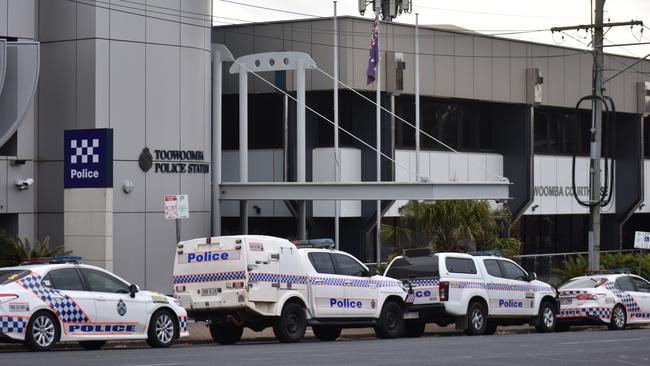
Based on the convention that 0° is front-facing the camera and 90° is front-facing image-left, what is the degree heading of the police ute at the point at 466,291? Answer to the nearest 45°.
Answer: approximately 225°

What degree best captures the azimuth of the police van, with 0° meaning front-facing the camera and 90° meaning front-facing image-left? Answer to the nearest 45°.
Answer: approximately 225°

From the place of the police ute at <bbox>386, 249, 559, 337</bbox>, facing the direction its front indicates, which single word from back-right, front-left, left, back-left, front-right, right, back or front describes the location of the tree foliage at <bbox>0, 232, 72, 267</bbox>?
back-left

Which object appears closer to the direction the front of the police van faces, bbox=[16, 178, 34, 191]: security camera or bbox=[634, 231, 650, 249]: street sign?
the street sign

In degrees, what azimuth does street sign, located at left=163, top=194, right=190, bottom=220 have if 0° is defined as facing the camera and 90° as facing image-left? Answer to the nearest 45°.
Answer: approximately 0°

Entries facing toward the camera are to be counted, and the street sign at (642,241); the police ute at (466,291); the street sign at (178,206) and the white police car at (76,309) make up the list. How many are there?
2

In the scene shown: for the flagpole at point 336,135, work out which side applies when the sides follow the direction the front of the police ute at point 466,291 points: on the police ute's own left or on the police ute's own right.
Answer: on the police ute's own left
